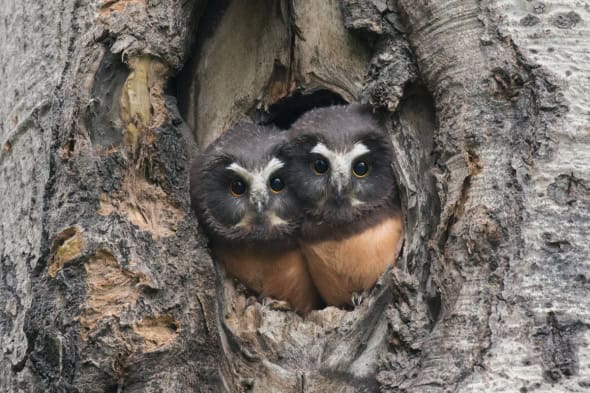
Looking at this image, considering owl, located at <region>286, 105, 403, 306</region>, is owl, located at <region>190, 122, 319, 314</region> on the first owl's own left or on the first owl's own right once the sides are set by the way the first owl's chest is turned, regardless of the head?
on the first owl's own right

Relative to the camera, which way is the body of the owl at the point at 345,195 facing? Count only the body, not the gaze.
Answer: toward the camera
